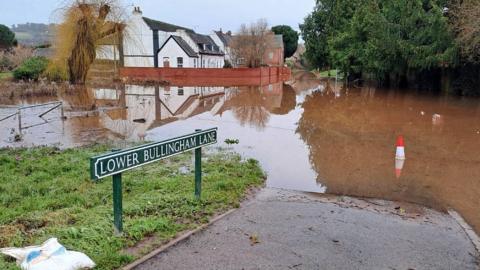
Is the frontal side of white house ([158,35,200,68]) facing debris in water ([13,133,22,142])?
yes

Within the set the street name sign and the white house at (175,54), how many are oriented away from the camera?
0

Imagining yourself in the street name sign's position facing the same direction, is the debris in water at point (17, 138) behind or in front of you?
behind

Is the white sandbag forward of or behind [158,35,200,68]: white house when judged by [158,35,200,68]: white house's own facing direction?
forward

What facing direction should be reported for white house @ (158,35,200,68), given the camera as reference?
facing the viewer

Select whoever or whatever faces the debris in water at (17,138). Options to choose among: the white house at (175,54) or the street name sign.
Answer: the white house

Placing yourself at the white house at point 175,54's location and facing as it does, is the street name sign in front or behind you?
in front

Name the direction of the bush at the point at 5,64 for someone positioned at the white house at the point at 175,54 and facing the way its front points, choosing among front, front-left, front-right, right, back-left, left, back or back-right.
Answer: front-right
